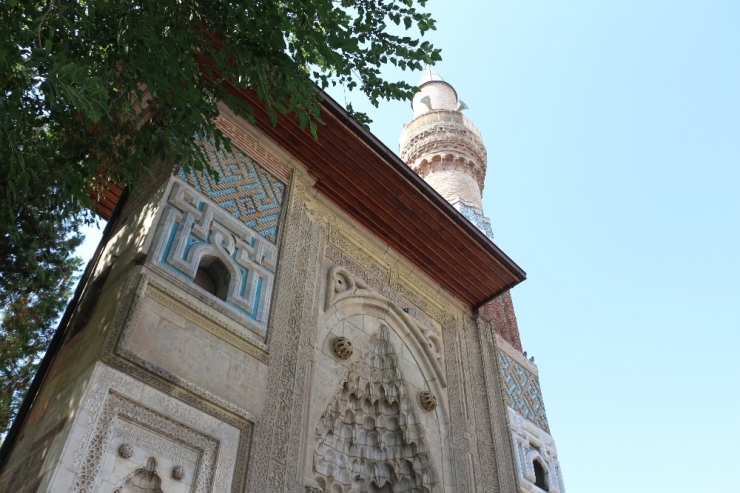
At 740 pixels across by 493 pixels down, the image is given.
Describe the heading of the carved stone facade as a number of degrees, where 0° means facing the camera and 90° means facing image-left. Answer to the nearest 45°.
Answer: approximately 315°

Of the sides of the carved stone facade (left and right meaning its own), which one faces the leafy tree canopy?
right
